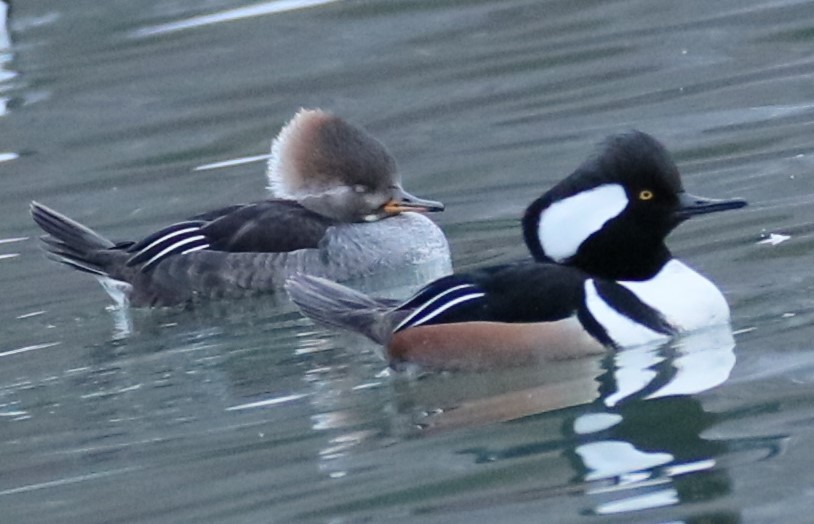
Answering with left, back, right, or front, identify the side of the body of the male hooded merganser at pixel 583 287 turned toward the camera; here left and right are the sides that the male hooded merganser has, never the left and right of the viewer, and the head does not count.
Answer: right

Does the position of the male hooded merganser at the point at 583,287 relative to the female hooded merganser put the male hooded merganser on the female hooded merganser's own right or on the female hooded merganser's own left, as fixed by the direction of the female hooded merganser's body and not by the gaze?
on the female hooded merganser's own right

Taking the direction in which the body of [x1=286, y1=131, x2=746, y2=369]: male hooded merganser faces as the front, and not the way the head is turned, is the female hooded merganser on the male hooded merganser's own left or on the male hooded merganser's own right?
on the male hooded merganser's own left

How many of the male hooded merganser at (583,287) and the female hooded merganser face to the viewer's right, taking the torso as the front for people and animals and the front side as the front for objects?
2

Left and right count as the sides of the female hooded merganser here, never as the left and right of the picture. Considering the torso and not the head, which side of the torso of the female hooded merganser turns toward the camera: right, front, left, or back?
right
